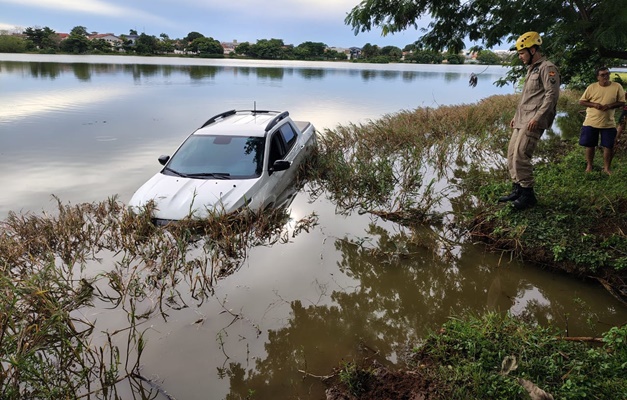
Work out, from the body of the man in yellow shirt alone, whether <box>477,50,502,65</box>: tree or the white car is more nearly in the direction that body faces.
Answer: the white car

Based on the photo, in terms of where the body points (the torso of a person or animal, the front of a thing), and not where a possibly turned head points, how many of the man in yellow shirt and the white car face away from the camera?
0

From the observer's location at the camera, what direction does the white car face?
facing the viewer and to the left of the viewer

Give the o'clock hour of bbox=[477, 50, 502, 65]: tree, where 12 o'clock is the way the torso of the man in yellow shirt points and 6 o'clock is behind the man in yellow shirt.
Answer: The tree is roughly at 5 o'clock from the man in yellow shirt.

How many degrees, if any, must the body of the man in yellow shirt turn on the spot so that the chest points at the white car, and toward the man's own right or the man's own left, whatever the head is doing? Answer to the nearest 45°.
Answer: approximately 45° to the man's own right

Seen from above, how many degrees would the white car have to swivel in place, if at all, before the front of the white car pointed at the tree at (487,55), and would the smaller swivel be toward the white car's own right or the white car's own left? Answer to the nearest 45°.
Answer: approximately 180°

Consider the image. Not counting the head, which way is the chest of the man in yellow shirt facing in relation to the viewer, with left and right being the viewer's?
facing the viewer

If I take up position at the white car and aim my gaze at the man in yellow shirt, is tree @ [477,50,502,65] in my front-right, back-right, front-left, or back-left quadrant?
front-left
